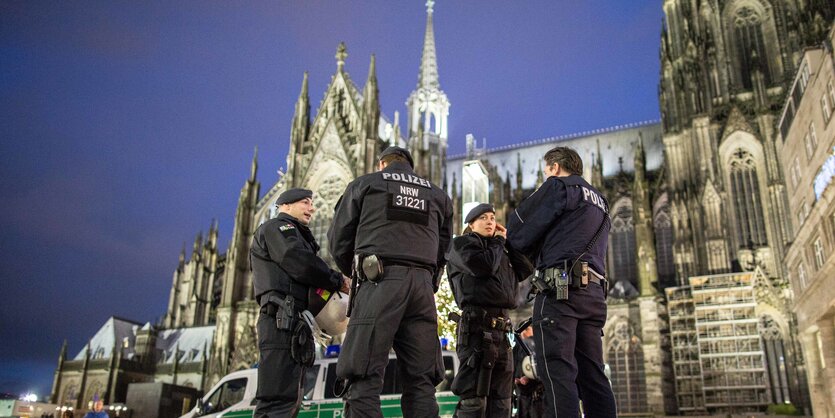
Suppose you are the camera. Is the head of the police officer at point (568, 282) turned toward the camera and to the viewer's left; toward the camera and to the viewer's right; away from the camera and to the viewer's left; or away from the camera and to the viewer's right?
away from the camera and to the viewer's left

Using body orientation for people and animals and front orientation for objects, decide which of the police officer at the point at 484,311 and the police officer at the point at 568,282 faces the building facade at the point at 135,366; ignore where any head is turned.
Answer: the police officer at the point at 568,282

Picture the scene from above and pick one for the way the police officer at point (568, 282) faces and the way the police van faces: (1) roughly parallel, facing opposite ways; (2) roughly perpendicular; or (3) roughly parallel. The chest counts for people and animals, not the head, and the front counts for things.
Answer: roughly perpendicular

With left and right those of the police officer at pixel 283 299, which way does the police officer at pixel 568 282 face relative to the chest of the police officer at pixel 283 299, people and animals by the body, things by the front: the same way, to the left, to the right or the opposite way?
to the left

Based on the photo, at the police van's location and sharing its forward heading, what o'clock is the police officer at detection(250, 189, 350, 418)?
The police officer is roughly at 9 o'clock from the police van.

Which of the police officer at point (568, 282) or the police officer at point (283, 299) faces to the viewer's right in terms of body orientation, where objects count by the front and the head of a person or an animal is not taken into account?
the police officer at point (283, 299)

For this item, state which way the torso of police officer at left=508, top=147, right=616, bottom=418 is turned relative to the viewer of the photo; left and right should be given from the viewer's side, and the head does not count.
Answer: facing away from the viewer and to the left of the viewer

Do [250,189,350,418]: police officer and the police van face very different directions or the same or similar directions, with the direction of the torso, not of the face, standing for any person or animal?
very different directions

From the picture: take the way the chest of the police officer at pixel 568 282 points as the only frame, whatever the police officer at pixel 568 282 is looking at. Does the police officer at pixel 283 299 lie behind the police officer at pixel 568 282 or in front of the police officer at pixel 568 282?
in front

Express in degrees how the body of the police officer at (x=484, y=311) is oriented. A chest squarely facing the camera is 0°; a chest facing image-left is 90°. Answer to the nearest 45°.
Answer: approximately 315°

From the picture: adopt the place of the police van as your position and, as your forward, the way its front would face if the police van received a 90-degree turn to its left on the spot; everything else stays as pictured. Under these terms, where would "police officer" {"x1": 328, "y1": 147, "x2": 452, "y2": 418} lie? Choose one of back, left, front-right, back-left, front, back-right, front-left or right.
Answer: front

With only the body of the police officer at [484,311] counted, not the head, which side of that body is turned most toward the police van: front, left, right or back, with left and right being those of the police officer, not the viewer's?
back

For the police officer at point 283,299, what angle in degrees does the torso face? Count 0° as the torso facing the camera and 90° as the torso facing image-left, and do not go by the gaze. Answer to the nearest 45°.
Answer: approximately 270°

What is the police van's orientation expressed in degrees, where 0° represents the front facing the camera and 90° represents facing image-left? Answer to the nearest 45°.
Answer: approximately 90°

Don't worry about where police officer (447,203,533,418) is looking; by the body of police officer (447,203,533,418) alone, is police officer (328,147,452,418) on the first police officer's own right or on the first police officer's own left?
on the first police officer's own right

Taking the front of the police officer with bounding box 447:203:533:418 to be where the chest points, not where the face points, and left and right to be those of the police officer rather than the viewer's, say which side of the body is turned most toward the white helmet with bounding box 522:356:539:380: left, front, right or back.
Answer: left

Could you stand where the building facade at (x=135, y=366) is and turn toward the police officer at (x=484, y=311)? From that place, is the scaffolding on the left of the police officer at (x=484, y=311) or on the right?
left
